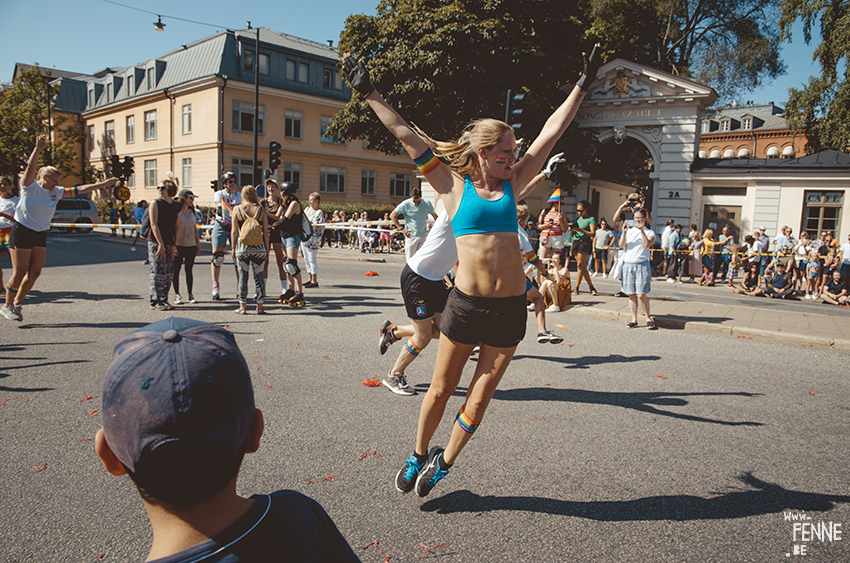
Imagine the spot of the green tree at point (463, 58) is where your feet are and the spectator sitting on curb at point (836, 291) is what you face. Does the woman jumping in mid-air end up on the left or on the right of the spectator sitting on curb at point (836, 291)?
right

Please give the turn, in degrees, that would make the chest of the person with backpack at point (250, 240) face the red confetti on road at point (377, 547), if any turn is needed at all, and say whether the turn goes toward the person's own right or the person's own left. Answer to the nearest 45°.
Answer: approximately 180°

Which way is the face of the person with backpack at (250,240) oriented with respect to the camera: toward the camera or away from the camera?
away from the camera

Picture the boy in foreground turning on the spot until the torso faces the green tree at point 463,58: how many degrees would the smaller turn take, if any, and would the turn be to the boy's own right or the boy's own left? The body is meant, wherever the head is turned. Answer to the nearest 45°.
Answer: approximately 45° to the boy's own right

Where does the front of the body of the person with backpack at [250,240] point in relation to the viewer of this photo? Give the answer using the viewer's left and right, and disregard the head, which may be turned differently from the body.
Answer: facing away from the viewer

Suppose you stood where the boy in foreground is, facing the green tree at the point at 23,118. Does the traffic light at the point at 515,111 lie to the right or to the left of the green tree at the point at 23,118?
right

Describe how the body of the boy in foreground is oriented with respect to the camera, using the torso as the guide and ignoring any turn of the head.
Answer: away from the camera

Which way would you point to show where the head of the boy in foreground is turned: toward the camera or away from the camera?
away from the camera

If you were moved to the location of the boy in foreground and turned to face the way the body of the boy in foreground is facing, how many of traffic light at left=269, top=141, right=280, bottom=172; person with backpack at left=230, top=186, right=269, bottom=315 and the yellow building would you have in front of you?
3

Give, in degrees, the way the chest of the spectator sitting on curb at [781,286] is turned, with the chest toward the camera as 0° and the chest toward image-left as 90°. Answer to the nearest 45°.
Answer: approximately 0°

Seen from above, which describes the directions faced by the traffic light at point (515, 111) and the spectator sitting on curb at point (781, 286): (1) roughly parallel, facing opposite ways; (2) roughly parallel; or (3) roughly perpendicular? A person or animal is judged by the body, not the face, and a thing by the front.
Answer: roughly perpendicular
